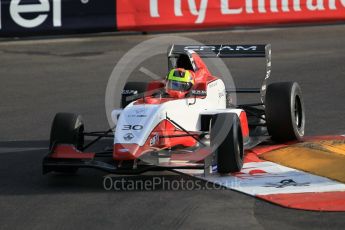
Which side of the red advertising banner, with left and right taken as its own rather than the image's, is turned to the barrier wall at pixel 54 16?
right

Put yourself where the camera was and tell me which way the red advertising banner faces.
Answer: facing the viewer

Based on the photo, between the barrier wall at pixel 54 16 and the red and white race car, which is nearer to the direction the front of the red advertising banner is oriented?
the red and white race car

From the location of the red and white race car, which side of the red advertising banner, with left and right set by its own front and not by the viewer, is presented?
front
